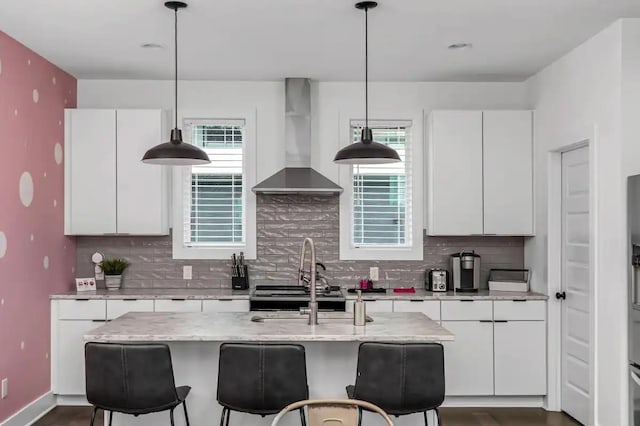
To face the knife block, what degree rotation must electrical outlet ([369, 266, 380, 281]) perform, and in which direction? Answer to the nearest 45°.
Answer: approximately 90° to its right

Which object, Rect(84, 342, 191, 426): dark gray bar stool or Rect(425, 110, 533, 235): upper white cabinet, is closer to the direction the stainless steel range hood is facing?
the dark gray bar stool

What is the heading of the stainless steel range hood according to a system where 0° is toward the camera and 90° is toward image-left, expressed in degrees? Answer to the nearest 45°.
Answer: approximately 0°

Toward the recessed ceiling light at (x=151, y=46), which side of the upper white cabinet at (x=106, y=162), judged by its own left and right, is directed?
front

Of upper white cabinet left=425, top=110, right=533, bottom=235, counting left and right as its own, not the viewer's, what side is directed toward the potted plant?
right

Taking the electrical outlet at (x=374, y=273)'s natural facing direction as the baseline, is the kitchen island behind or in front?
in front

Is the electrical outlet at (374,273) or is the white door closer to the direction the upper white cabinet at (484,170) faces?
the white door

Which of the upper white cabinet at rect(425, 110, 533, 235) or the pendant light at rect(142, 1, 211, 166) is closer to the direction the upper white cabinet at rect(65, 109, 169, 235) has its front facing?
the pendant light

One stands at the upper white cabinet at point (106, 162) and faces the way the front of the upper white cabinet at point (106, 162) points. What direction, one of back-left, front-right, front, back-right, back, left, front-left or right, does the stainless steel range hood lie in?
left
